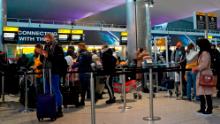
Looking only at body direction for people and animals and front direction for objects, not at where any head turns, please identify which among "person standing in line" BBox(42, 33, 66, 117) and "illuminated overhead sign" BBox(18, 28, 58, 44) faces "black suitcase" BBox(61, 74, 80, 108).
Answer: the illuminated overhead sign

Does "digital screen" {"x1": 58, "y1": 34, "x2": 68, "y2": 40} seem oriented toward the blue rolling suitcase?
yes

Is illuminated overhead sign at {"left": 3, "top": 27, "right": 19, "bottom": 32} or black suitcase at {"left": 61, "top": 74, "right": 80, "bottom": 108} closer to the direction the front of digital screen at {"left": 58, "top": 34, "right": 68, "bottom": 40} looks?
the black suitcase

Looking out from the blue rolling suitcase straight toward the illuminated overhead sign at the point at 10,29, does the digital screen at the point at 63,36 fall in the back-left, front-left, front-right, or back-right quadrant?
front-right

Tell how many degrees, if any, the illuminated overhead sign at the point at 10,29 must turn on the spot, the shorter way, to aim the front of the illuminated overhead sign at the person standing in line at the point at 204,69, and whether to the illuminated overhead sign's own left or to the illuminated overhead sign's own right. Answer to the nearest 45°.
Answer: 0° — it already faces them

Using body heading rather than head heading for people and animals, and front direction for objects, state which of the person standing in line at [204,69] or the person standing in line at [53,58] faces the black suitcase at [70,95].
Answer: the person standing in line at [204,69]

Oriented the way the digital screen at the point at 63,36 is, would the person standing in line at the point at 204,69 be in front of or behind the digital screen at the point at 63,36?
in front

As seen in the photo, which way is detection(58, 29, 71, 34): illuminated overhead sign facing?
toward the camera

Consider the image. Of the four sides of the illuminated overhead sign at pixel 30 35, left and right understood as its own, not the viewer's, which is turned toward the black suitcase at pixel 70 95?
front

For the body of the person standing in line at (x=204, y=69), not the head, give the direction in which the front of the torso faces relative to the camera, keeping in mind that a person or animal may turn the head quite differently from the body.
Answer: to the viewer's left

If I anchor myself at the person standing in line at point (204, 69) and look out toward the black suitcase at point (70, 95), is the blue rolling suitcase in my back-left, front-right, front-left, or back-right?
front-left

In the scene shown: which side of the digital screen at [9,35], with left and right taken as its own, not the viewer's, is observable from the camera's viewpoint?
front

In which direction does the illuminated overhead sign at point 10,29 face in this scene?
toward the camera

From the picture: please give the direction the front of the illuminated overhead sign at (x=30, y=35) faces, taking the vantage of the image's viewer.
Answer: facing the viewer

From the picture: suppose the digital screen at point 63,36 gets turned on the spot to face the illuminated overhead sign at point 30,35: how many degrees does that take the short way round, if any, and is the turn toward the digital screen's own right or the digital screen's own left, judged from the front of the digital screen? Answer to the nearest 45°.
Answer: approximately 45° to the digital screen's own right

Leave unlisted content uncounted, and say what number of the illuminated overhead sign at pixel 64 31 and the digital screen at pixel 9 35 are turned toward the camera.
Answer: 2
